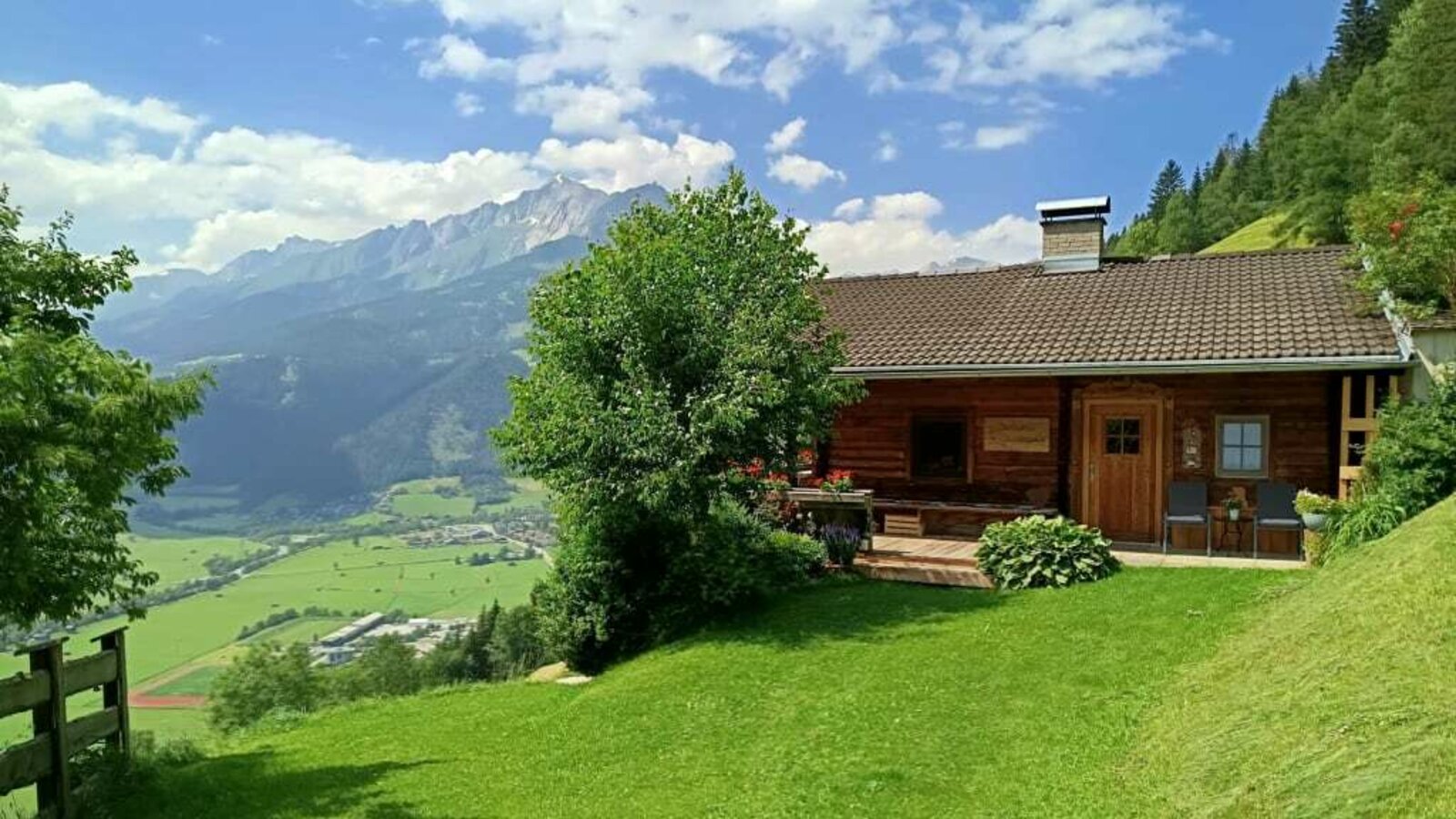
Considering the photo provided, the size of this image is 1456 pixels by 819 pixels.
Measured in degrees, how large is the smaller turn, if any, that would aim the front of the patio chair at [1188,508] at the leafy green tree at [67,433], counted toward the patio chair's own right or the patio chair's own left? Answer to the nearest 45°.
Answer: approximately 45° to the patio chair's own right

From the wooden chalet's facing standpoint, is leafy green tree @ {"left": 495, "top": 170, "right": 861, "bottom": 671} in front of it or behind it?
in front

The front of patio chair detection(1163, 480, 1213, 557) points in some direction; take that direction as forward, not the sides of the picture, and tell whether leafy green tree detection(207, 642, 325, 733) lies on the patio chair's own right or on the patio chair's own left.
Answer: on the patio chair's own right

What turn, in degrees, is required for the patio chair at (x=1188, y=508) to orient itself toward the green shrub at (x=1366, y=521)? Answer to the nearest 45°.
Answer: approximately 45° to its left

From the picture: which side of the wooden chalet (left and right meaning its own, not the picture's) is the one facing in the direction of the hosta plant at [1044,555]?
front

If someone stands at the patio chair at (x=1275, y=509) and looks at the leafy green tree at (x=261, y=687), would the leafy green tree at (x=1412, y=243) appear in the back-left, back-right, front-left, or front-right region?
back-right

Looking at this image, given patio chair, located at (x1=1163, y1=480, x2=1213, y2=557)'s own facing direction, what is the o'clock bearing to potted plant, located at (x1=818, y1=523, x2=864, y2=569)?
The potted plant is roughly at 2 o'clock from the patio chair.

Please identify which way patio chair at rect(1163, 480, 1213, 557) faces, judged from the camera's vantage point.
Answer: facing the viewer

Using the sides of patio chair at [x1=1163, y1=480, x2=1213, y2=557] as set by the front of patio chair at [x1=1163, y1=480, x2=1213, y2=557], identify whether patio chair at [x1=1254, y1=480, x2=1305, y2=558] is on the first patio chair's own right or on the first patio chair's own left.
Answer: on the first patio chair's own left
